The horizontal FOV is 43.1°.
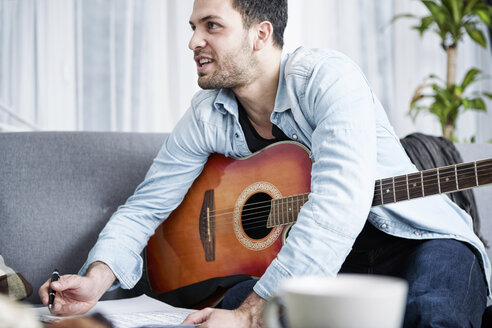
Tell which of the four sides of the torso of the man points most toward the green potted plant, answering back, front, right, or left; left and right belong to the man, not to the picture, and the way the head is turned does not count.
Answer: back

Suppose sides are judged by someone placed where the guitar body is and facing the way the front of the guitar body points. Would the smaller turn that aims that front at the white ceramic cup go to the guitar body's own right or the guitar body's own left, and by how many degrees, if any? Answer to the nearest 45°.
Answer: approximately 45° to the guitar body's own left

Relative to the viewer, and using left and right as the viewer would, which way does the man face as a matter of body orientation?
facing the viewer and to the left of the viewer

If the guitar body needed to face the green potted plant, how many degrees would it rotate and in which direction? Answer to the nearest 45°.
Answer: approximately 180°

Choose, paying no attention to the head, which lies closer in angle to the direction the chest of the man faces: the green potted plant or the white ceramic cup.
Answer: the white ceramic cup

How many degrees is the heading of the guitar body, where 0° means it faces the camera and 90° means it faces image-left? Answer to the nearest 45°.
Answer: approximately 45°

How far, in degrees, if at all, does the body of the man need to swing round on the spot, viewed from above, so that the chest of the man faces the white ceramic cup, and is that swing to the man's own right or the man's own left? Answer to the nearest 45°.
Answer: approximately 45° to the man's own left
